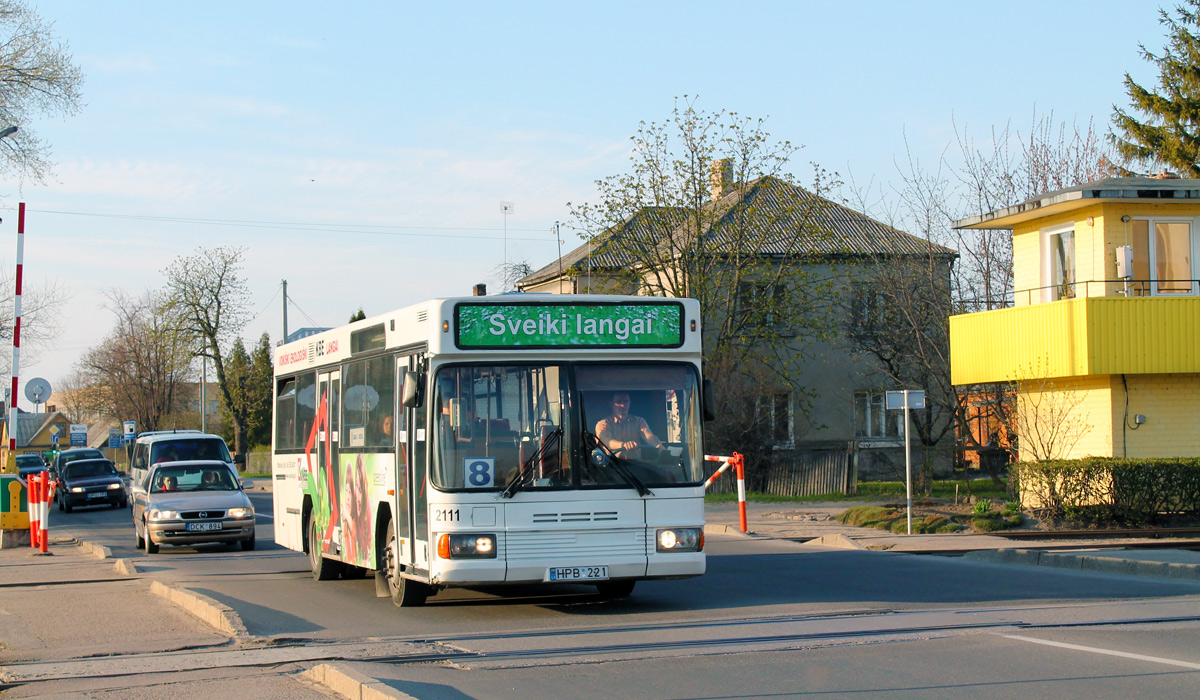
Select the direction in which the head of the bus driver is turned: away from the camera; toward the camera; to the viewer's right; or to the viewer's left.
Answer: toward the camera

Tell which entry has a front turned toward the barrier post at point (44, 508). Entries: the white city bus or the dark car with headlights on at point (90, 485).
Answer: the dark car with headlights on

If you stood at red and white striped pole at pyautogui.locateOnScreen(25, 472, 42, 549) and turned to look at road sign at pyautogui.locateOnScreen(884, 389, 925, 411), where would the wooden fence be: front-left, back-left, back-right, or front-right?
front-left

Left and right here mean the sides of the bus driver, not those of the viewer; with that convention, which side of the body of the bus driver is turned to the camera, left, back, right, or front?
front

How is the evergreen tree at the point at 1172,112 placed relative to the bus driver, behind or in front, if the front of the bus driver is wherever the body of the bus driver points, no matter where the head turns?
behind

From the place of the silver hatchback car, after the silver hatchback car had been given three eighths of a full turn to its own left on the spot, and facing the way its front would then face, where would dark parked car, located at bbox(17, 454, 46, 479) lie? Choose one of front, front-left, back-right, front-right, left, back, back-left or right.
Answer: front-left

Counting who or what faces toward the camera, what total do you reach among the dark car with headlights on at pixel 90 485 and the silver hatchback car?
2

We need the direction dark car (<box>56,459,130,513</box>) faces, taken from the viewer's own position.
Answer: facing the viewer

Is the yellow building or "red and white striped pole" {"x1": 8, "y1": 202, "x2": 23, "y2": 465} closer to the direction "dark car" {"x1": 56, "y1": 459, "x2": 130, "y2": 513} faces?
the red and white striped pole

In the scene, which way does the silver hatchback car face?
toward the camera

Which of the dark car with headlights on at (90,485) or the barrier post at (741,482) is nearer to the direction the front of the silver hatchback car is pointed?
the barrier post
